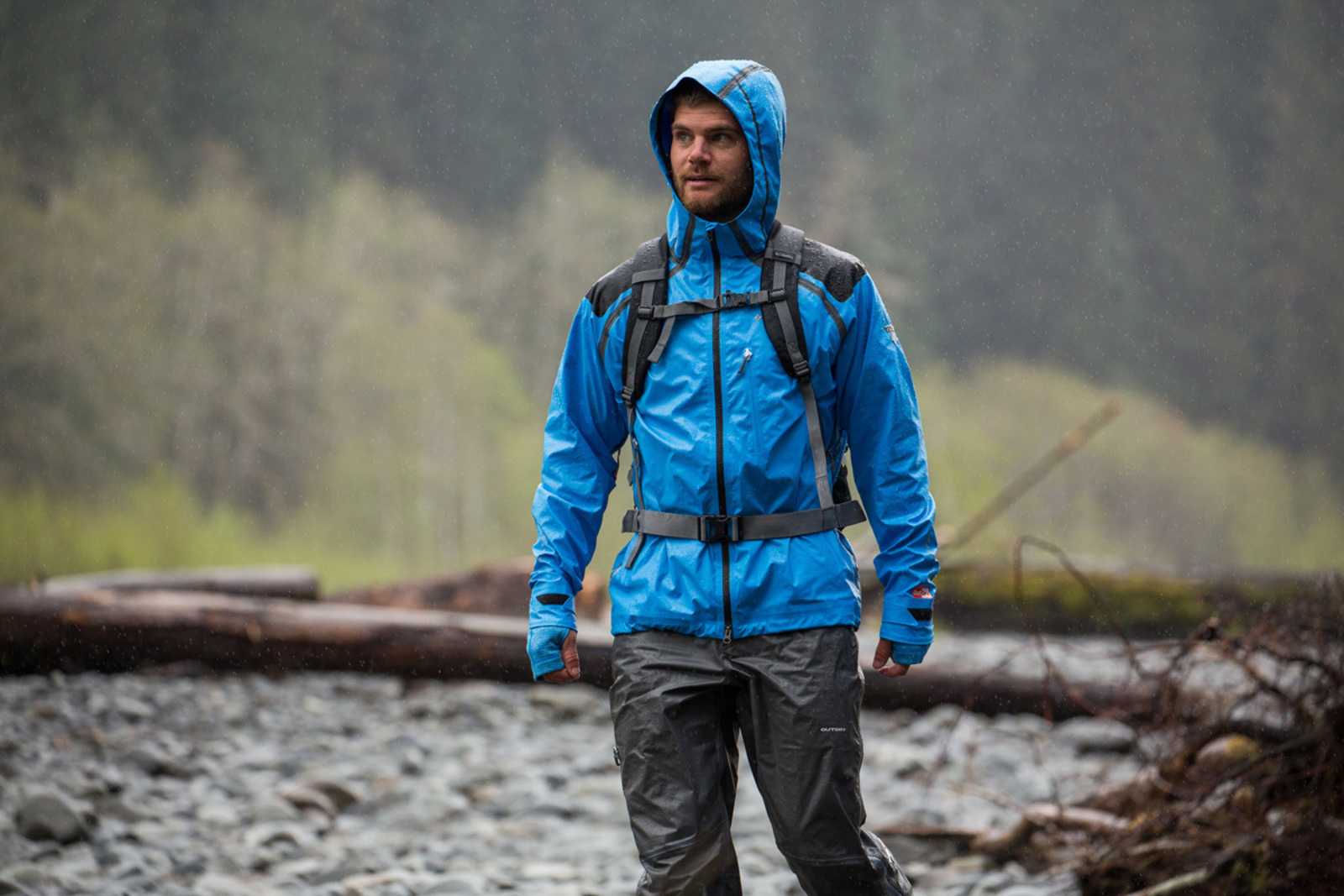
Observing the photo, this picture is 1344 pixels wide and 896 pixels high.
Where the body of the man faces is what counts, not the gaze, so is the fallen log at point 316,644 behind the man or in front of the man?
behind

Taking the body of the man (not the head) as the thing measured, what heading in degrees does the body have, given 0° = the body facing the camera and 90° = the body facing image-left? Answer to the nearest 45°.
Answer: approximately 0°

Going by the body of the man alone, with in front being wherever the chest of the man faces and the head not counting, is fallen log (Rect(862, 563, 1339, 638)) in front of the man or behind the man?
behind

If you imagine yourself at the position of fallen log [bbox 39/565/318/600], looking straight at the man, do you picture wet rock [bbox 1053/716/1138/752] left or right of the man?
left

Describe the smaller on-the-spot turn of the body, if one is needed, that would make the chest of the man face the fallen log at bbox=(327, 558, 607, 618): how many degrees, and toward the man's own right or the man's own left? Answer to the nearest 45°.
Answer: approximately 180°

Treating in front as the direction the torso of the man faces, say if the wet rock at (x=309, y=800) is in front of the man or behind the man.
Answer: behind

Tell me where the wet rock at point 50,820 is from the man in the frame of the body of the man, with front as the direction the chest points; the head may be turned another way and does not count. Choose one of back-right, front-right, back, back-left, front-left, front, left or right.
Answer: back-right

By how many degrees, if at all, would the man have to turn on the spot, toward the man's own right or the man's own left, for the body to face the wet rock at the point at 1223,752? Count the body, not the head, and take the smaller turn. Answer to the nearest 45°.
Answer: approximately 135° to the man's own left
